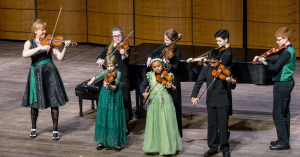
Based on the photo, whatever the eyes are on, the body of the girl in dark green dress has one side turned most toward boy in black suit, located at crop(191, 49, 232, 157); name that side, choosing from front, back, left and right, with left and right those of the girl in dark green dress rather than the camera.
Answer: left

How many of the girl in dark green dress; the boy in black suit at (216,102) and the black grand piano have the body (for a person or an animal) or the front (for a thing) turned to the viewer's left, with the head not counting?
1

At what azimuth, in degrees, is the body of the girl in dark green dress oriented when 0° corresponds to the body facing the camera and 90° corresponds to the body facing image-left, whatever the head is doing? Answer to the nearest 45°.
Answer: approximately 0°

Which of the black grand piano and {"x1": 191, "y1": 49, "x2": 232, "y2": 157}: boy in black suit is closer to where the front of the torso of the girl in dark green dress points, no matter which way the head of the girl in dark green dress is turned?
the boy in black suit

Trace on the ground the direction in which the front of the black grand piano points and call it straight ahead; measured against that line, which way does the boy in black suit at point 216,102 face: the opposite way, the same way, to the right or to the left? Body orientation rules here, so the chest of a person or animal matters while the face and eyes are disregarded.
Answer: to the left

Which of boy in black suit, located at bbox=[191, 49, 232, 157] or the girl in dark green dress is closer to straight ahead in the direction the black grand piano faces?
the girl in dark green dress

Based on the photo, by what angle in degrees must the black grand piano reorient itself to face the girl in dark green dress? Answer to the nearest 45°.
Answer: approximately 45° to its left

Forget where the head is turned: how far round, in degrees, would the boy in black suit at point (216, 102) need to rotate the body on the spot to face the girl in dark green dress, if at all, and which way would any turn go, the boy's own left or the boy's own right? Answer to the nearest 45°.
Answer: approximately 90° to the boy's own right

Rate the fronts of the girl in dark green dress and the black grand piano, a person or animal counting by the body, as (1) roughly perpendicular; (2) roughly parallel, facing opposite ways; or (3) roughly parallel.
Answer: roughly perpendicular

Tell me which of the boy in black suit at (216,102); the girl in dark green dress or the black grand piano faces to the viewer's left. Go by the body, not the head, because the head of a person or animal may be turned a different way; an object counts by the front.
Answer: the black grand piano

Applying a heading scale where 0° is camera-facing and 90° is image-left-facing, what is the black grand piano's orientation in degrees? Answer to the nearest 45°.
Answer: approximately 90°
